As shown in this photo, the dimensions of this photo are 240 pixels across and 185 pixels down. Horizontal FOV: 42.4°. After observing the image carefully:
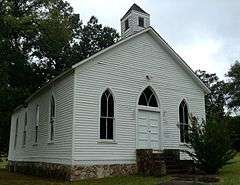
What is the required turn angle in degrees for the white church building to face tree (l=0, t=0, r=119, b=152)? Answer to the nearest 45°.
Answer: approximately 180°

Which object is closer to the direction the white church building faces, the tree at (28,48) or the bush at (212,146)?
the bush

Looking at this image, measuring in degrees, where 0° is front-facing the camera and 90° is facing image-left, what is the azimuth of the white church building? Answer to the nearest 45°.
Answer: approximately 315°
